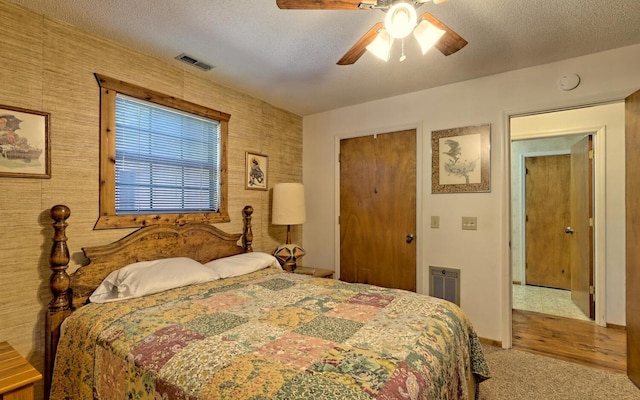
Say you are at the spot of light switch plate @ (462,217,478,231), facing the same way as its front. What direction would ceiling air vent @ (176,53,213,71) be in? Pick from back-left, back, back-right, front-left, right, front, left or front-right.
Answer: front-right

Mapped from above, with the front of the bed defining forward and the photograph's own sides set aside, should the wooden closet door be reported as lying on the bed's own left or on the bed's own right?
on the bed's own left

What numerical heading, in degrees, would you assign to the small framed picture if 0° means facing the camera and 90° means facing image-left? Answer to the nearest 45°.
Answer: approximately 315°

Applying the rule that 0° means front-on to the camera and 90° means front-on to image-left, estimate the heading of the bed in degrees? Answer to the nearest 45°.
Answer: approximately 315°

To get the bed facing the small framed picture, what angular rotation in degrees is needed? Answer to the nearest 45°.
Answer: approximately 135° to its left

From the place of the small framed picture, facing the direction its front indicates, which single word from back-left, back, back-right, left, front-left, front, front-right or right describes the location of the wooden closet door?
front-left

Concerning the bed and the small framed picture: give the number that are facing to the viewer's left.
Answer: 0

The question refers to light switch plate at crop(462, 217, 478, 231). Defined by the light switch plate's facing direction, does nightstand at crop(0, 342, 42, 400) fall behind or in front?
in front

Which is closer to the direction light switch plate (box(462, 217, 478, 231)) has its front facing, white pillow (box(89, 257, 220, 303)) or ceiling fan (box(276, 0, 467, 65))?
the ceiling fan

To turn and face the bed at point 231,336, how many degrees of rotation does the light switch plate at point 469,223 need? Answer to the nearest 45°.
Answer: approximately 45° to its right

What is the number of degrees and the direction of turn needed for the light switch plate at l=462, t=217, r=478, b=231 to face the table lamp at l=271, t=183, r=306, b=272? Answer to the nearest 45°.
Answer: approximately 90° to its right
